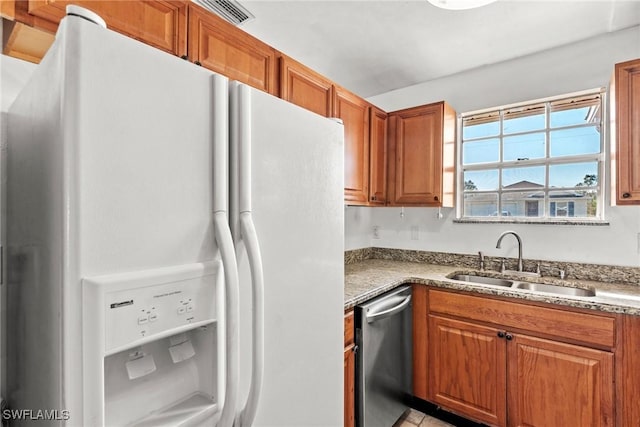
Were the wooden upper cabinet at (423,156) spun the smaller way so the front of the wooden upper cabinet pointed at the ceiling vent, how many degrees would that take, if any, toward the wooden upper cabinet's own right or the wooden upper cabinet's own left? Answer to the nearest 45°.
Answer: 0° — it already faces it

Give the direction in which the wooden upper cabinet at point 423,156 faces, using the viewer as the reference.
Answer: facing the viewer and to the left of the viewer

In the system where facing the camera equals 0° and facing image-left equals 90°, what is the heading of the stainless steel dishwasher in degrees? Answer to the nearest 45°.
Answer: approximately 315°

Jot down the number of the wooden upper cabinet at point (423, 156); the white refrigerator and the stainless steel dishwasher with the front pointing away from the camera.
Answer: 0

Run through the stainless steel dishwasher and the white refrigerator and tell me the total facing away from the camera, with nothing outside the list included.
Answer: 0

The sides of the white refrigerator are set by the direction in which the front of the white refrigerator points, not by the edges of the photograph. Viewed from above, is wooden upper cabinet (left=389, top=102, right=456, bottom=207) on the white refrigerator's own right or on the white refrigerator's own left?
on the white refrigerator's own left

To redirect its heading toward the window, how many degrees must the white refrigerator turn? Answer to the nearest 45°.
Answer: approximately 45° to its left

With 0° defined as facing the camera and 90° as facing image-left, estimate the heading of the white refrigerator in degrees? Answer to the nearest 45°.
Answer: approximately 315°
